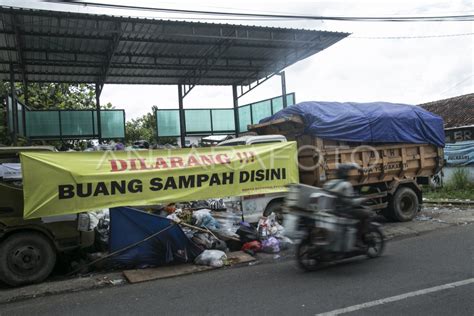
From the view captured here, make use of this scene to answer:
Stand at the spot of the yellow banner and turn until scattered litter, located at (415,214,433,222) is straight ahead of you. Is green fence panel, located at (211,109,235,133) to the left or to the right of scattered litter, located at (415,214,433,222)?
left

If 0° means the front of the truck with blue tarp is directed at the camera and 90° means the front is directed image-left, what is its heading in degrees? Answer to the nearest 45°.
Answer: approximately 45°

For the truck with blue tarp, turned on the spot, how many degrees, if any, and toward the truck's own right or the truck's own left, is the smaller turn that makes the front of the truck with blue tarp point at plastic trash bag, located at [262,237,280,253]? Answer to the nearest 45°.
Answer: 0° — it already faces it

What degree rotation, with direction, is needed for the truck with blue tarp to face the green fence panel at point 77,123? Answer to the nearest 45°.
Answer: approximately 45° to its right
